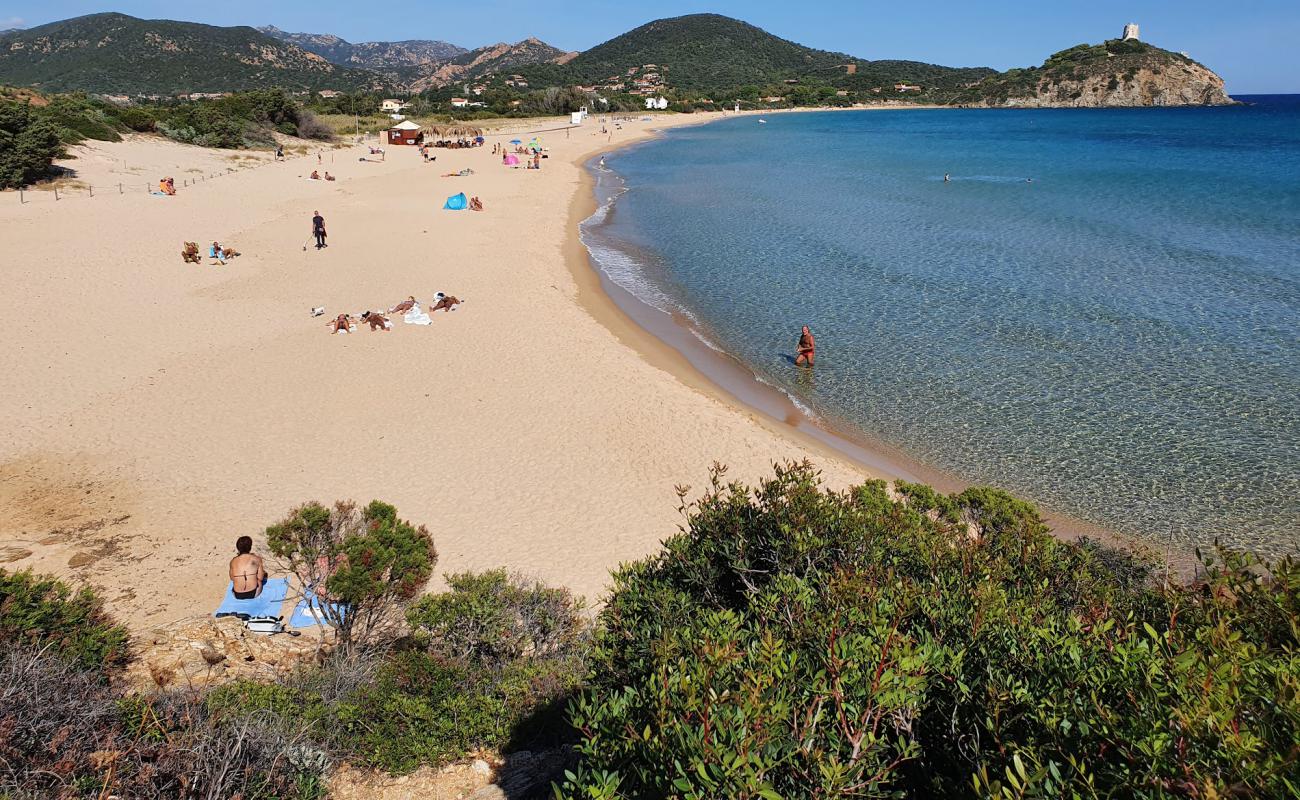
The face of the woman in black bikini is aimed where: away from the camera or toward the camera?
away from the camera

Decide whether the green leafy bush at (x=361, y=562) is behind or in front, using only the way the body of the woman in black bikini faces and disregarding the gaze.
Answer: behind

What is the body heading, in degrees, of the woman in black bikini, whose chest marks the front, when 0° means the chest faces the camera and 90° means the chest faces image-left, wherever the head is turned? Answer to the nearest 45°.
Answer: approximately 180°

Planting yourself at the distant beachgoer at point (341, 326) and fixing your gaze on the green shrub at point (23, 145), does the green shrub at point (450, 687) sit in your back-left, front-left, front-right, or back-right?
back-left

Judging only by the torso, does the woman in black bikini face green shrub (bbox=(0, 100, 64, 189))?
yes

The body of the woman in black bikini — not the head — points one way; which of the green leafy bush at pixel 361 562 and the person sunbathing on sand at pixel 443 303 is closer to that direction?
the person sunbathing on sand

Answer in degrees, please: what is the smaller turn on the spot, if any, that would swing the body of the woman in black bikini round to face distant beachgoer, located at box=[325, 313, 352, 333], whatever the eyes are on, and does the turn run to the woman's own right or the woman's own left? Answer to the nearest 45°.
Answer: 0° — they already face them

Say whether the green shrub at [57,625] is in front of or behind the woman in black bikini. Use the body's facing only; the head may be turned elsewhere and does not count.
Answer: behind
